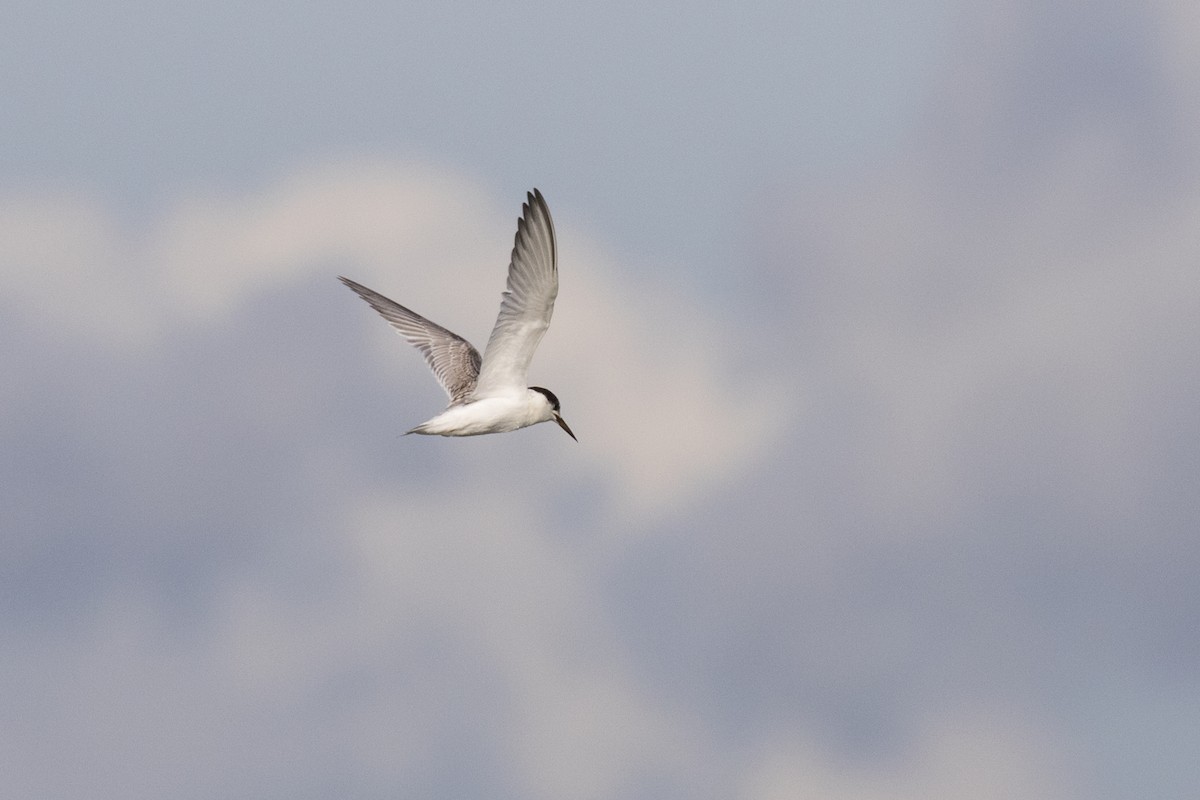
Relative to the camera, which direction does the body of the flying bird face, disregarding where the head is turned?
to the viewer's right
